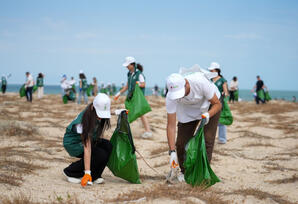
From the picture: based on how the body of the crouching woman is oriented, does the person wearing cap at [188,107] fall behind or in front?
in front

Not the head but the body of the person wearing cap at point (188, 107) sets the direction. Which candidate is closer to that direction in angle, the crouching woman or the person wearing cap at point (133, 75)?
the crouching woman

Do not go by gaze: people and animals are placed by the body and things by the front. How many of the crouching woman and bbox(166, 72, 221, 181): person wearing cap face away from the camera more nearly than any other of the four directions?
0

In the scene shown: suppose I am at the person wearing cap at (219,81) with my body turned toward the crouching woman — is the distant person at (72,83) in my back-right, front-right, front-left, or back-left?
back-right

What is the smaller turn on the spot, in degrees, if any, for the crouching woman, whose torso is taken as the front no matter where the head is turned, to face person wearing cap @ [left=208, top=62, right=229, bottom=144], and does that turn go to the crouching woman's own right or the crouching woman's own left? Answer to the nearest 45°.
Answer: approximately 90° to the crouching woman's own left

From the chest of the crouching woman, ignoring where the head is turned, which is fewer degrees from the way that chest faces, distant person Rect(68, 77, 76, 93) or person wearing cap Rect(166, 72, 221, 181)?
the person wearing cap

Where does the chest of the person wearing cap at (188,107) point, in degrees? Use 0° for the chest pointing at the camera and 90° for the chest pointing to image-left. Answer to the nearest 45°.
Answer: approximately 45°

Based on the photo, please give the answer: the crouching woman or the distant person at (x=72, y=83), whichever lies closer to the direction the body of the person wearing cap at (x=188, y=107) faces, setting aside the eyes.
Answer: the crouching woman

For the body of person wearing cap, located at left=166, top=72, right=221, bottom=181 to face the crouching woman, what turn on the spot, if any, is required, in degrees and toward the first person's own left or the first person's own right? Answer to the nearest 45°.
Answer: approximately 45° to the first person's own right
